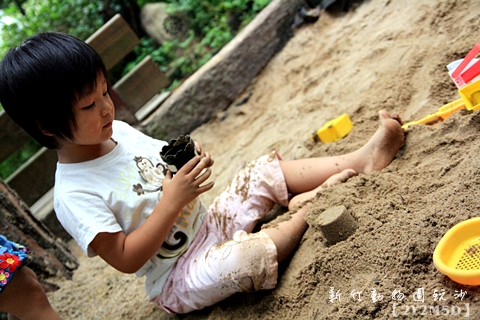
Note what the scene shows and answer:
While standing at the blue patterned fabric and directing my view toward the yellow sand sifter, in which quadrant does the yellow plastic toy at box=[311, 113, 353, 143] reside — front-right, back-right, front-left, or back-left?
front-left

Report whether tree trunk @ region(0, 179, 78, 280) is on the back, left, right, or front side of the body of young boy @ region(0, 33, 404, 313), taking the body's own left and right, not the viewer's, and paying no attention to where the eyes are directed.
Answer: back

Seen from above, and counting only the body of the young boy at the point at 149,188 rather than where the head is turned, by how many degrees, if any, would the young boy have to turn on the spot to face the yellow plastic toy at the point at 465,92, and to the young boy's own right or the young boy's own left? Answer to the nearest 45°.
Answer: approximately 45° to the young boy's own left

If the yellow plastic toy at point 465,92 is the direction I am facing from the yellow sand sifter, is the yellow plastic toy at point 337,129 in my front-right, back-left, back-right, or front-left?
front-left

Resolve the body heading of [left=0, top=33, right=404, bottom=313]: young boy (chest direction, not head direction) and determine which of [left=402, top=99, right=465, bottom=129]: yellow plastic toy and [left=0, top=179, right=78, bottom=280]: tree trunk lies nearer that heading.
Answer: the yellow plastic toy

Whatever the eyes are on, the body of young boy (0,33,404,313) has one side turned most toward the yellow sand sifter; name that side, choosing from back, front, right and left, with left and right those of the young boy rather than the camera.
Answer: front

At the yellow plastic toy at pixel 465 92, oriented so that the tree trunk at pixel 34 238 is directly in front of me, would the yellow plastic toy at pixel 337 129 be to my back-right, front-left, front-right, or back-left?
front-right
